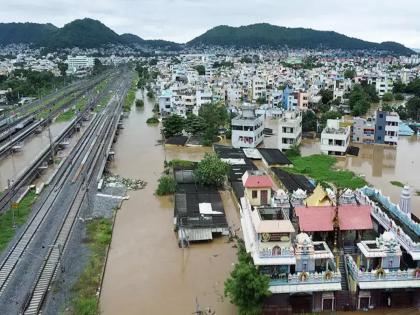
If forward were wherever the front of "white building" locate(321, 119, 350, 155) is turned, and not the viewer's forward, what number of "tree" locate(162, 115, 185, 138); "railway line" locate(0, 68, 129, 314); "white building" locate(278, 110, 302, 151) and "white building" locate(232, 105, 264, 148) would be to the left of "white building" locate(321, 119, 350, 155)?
0

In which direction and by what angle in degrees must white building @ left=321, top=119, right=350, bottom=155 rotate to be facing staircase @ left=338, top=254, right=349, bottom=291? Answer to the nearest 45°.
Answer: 0° — it already faces it

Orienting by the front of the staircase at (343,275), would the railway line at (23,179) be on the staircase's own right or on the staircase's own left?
on the staircase's own right

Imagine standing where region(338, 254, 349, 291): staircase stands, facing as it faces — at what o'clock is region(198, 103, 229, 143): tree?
The tree is roughly at 5 o'clock from the staircase.

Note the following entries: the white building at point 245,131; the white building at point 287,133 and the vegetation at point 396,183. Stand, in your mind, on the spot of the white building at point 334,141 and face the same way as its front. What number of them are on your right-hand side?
2

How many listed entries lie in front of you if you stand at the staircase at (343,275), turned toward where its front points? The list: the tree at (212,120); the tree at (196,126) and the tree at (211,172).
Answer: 0

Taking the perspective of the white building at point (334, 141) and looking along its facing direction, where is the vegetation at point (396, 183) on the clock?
The vegetation is roughly at 11 o'clock from the white building.

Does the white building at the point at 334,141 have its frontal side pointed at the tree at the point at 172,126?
no

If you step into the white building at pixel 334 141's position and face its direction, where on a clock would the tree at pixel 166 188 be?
The tree is roughly at 1 o'clock from the white building.

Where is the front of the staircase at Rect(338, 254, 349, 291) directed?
toward the camera

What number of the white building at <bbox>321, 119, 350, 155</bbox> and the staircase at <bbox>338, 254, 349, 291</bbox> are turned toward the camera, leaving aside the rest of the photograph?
2

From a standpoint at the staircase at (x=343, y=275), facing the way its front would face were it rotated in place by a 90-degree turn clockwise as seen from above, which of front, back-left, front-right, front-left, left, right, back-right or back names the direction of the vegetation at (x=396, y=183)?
right

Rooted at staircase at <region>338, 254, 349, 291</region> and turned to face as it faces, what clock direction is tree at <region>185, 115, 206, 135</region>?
The tree is roughly at 5 o'clock from the staircase.

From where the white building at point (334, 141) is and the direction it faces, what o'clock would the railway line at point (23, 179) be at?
The railway line is roughly at 2 o'clock from the white building.

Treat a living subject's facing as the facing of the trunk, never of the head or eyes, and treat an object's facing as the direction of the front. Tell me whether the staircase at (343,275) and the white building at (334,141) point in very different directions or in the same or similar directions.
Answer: same or similar directions

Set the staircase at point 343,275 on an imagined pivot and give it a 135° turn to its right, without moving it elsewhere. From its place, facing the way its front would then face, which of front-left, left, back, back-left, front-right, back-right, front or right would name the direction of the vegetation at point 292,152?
front-right
